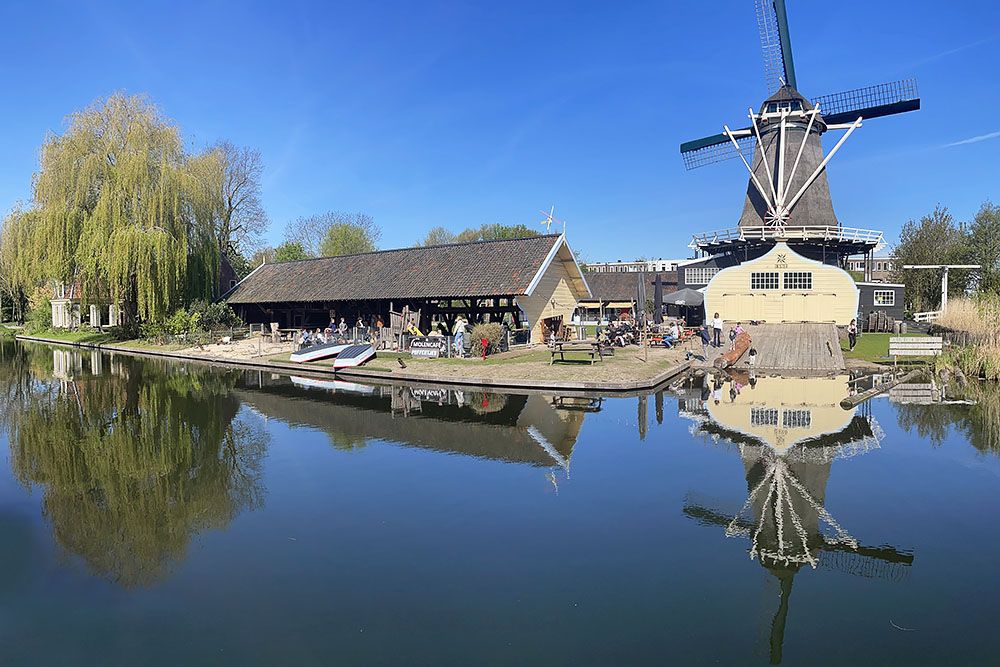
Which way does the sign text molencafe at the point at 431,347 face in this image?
toward the camera

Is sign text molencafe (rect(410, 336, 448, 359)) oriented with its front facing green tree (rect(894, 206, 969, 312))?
no

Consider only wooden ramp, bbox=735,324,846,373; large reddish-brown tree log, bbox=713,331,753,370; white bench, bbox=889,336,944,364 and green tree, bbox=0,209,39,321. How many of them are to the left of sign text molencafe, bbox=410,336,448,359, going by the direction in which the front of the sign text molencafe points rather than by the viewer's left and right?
3

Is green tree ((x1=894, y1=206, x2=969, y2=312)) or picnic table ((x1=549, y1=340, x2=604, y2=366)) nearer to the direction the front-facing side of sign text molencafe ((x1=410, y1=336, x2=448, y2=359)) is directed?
the picnic table

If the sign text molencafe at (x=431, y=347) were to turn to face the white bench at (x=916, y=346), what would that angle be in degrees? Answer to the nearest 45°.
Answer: approximately 90° to its left

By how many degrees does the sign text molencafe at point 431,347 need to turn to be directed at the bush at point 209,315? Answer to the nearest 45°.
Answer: approximately 135° to its right

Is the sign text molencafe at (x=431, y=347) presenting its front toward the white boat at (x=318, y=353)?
no

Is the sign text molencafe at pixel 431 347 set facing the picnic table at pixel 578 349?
no

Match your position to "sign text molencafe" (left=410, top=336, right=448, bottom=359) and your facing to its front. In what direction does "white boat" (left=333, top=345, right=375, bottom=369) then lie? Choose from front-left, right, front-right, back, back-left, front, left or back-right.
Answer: right

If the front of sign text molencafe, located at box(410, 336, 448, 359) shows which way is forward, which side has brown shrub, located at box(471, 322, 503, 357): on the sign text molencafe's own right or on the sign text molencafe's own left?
on the sign text molencafe's own left

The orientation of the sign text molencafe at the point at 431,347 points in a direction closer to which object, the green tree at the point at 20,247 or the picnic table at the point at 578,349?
the picnic table

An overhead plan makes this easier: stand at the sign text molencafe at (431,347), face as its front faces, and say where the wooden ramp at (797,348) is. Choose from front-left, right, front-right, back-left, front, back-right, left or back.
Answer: left

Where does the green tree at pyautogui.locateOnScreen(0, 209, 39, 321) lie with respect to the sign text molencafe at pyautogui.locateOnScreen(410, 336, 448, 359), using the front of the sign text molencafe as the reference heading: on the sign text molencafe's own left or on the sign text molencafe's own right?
on the sign text molencafe's own right

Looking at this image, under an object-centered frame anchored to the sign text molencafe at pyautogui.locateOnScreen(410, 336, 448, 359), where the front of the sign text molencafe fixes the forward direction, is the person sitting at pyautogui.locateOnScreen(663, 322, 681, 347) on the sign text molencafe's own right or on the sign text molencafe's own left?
on the sign text molencafe's own left

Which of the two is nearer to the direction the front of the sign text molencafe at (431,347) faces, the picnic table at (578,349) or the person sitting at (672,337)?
the picnic table

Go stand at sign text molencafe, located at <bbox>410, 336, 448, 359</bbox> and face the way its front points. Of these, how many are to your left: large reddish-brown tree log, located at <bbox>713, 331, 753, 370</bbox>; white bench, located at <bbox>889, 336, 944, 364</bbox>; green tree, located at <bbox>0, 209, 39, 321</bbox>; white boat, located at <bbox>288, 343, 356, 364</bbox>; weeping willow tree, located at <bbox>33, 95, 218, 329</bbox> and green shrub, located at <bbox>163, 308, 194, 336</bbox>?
2

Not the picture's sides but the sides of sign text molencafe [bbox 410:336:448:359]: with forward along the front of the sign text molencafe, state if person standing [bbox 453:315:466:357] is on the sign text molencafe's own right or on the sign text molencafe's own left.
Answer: on the sign text molencafe's own left
